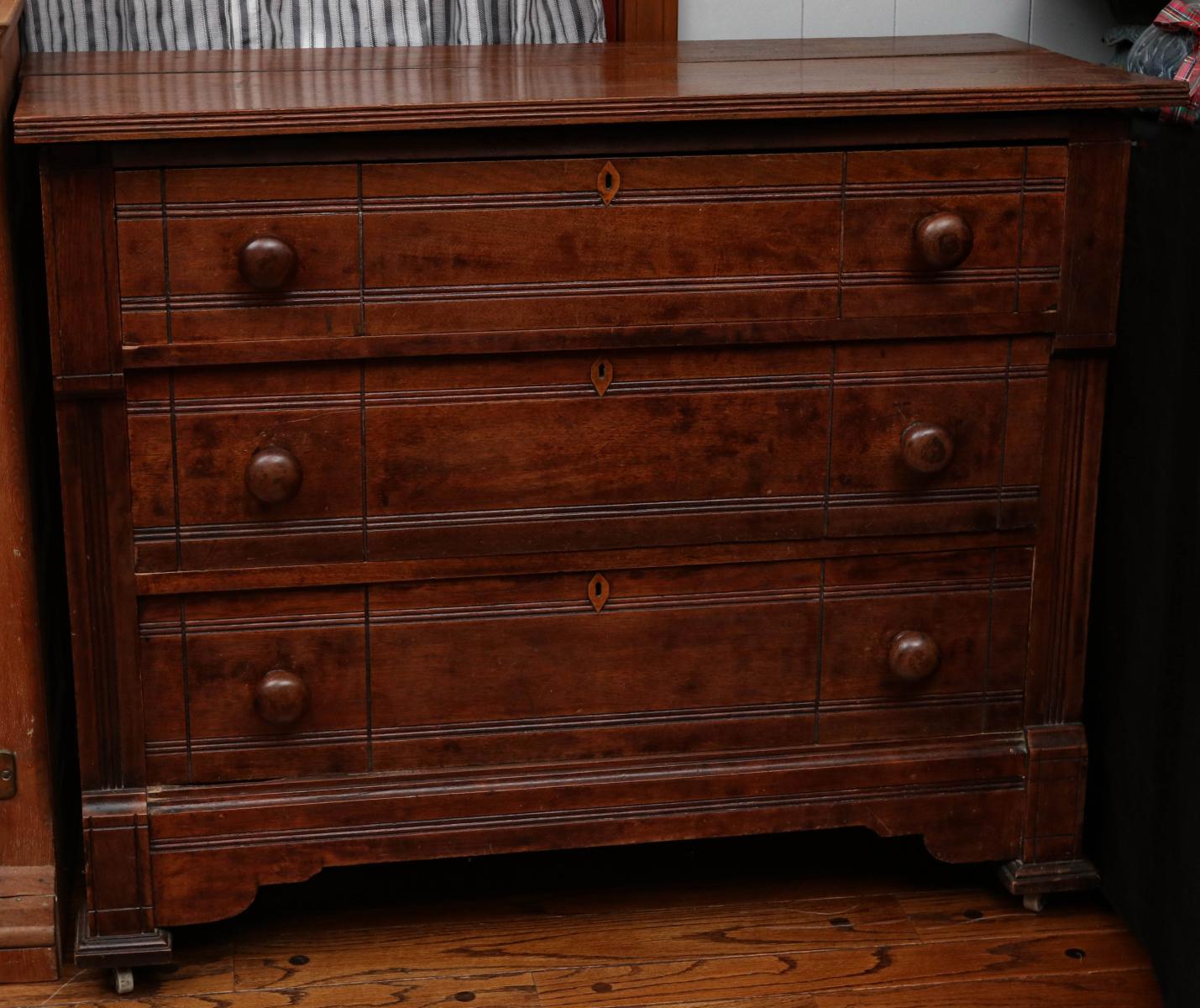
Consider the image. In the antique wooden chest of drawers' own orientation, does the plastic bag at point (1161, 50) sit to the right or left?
on its left

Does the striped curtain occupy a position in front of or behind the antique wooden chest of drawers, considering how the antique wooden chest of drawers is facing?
behind

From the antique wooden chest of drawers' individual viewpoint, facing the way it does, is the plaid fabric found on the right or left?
on its left

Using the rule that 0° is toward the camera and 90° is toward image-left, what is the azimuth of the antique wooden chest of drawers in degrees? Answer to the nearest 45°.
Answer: approximately 0°
